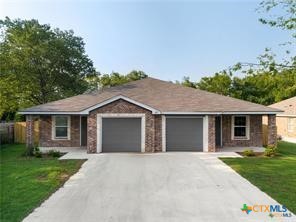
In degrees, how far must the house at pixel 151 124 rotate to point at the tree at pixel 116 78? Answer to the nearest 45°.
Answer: approximately 180°

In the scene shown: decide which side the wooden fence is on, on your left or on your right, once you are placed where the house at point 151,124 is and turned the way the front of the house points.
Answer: on your right

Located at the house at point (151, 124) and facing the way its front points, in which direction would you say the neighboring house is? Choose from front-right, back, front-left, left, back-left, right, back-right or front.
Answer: back-left

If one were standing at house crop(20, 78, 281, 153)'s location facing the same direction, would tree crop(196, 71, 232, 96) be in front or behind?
behind

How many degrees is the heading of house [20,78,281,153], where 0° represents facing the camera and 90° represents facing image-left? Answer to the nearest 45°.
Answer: approximately 0°
